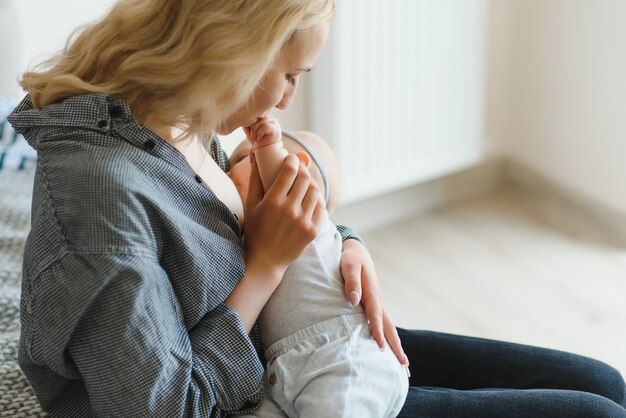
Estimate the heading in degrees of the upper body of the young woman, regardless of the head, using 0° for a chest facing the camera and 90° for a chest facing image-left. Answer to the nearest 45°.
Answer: approximately 270°

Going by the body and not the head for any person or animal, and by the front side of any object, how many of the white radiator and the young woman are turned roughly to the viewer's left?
0

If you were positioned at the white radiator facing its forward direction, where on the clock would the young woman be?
The young woman is roughly at 2 o'clock from the white radiator.

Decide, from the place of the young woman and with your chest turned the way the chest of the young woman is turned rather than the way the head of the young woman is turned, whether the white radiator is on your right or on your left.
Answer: on your left

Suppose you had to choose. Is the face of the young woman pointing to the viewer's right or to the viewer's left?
to the viewer's right

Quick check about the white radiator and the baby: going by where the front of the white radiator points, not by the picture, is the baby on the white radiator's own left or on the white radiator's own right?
on the white radiator's own right

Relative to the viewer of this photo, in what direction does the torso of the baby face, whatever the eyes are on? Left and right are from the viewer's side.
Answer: facing to the left of the viewer

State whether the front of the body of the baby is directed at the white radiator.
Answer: no

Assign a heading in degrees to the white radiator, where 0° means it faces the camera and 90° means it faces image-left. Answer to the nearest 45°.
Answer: approximately 315°
